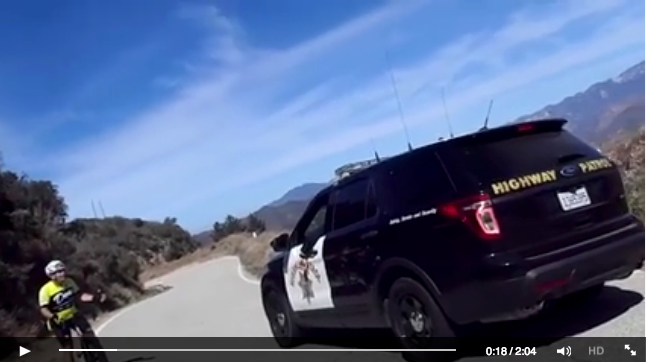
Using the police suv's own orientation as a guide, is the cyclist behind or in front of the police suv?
in front

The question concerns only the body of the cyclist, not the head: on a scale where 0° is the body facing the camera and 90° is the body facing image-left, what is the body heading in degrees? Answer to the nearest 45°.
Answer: approximately 315°

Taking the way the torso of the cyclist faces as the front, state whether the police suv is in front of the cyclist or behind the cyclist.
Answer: in front

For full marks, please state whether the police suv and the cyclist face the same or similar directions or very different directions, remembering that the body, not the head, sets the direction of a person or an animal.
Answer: very different directions

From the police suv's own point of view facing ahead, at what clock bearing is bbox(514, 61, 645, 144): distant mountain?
The distant mountain is roughly at 2 o'clock from the police suv.

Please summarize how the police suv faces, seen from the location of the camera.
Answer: facing away from the viewer and to the left of the viewer
